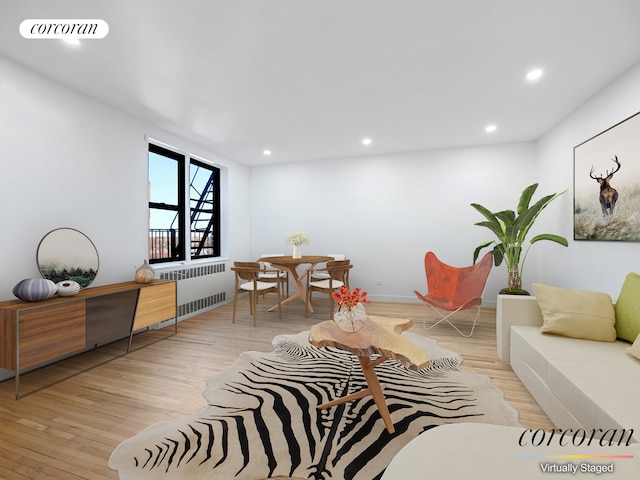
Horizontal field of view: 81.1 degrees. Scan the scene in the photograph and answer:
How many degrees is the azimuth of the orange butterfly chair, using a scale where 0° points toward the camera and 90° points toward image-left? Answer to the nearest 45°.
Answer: approximately 45°

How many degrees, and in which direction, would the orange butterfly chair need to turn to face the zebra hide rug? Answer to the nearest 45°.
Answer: approximately 45° to its left

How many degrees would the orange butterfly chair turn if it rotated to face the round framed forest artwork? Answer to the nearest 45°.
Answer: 0° — it already faces it

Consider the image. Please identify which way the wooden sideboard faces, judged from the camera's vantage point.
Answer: facing the viewer and to the right of the viewer

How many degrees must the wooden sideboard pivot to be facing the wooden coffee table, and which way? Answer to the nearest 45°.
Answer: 0° — it already faces it

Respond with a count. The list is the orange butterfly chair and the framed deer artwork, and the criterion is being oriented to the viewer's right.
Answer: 0

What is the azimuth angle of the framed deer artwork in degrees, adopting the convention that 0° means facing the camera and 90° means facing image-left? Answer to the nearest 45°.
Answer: approximately 45°

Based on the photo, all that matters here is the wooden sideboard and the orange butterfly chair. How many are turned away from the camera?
0

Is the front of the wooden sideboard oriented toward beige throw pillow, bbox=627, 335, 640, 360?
yes

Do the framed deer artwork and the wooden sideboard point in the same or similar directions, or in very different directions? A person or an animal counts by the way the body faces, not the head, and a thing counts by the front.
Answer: very different directions

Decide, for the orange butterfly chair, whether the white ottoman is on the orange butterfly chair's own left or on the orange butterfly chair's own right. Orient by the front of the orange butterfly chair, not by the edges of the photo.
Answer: on the orange butterfly chair's own left

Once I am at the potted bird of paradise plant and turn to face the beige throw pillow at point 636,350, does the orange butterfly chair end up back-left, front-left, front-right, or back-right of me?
back-right

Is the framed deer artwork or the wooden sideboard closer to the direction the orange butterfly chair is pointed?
the wooden sideboard

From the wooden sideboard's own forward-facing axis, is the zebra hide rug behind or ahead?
ahead

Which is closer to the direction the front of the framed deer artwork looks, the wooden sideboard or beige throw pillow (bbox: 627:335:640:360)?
the wooden sideboard
